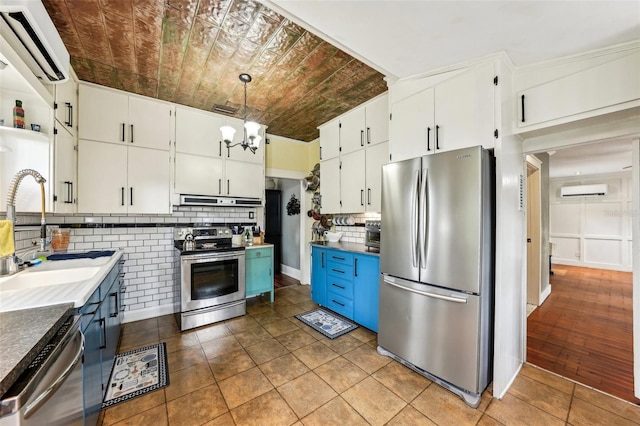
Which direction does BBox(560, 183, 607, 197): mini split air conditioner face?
toward the camera

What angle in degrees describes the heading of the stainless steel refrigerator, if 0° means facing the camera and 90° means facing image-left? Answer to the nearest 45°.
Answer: approximately 45°

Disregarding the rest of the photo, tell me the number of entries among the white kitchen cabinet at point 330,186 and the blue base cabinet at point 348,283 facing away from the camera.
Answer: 0

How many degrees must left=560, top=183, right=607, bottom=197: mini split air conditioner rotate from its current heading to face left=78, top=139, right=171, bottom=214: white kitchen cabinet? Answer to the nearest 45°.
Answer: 0° — it already faces it

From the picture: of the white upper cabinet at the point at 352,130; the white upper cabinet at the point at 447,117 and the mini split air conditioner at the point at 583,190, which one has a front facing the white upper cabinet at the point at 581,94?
the mini split air conditioner

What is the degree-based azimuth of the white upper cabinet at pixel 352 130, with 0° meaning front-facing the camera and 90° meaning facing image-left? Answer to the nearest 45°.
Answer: approximately 45°

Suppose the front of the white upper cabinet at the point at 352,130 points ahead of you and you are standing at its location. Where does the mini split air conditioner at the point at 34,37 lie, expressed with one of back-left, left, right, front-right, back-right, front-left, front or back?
front

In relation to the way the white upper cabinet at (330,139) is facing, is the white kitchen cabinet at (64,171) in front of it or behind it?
in front

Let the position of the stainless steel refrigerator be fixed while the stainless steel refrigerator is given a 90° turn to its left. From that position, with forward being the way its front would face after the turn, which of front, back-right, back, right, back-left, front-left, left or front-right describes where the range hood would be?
back-right

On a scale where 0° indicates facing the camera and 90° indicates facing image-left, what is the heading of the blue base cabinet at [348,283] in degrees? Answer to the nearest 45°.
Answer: approximately 45°

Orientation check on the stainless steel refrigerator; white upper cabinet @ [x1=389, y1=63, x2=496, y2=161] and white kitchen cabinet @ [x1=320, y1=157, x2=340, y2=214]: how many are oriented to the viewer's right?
0

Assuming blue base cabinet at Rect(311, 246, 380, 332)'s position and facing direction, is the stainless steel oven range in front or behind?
in front
